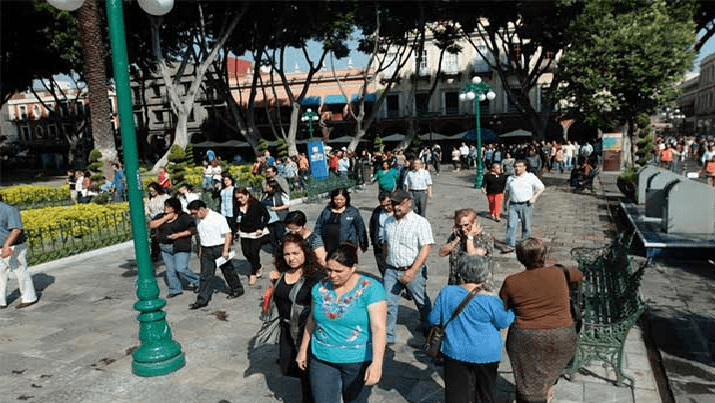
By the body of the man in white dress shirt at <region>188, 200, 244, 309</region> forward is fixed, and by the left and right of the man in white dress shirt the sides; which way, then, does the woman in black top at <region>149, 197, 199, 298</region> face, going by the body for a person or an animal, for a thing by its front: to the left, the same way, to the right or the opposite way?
the same way

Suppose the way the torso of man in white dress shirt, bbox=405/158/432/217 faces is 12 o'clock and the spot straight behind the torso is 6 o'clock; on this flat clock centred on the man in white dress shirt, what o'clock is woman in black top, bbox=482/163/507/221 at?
The woman in black top is roughly at 8 o'clock from the man in white dress shirt.

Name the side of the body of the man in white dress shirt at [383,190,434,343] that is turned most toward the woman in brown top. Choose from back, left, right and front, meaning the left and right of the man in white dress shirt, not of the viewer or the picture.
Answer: left

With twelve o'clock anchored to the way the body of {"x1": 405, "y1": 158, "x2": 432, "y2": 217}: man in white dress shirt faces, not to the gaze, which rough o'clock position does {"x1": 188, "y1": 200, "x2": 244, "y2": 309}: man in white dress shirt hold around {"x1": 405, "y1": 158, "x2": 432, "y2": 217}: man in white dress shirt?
{"x1": 188, "y1": 200, "x2": 244, "y2": 309}: man in white dress shirt is roughly at 1 o'clock from {"x1": 405, "y1": 158, "x2": 432, "y2": 217}: man in white dress shirt.

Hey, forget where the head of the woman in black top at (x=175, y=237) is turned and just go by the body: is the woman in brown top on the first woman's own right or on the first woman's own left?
on the first woman's own left

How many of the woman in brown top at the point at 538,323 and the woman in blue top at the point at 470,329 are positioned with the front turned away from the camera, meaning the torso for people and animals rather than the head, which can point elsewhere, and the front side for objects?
2

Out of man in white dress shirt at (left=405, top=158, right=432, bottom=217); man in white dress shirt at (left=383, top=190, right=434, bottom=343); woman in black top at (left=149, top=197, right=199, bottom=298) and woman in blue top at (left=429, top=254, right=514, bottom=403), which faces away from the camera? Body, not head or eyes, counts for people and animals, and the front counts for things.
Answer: the woman in blue top

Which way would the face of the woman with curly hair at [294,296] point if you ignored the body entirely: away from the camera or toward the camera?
toward the camera

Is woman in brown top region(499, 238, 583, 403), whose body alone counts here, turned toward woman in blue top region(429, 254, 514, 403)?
no

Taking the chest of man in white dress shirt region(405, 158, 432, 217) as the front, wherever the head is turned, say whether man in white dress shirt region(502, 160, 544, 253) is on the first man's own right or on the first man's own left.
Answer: on the first man's own left

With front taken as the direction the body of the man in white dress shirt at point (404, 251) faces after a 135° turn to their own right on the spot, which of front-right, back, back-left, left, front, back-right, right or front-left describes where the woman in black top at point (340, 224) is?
front-left

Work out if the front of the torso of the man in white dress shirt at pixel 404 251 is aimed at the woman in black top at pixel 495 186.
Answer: no

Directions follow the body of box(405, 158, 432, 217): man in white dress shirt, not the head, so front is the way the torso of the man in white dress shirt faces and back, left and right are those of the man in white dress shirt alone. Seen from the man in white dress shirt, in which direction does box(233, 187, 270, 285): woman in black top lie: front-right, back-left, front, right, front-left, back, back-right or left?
front-right

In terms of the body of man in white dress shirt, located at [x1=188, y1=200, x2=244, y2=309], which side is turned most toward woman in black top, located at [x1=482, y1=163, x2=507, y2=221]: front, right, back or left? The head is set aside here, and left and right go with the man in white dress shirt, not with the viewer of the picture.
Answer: back

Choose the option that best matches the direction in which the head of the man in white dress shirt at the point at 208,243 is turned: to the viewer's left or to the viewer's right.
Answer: to the viewer's left

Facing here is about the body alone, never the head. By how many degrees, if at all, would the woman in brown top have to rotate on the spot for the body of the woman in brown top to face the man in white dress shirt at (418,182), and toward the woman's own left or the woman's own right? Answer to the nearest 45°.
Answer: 0° — they already face them

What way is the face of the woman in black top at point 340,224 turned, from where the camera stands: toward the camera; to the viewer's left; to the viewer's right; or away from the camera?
toward the camera

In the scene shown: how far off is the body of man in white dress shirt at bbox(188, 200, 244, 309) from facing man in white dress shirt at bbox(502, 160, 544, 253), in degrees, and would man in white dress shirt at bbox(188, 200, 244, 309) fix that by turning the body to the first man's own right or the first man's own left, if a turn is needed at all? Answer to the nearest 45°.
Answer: approximately 135° to the first man's own left

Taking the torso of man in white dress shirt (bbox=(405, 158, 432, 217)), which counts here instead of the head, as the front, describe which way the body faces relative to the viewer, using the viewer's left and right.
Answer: facing the viewer
